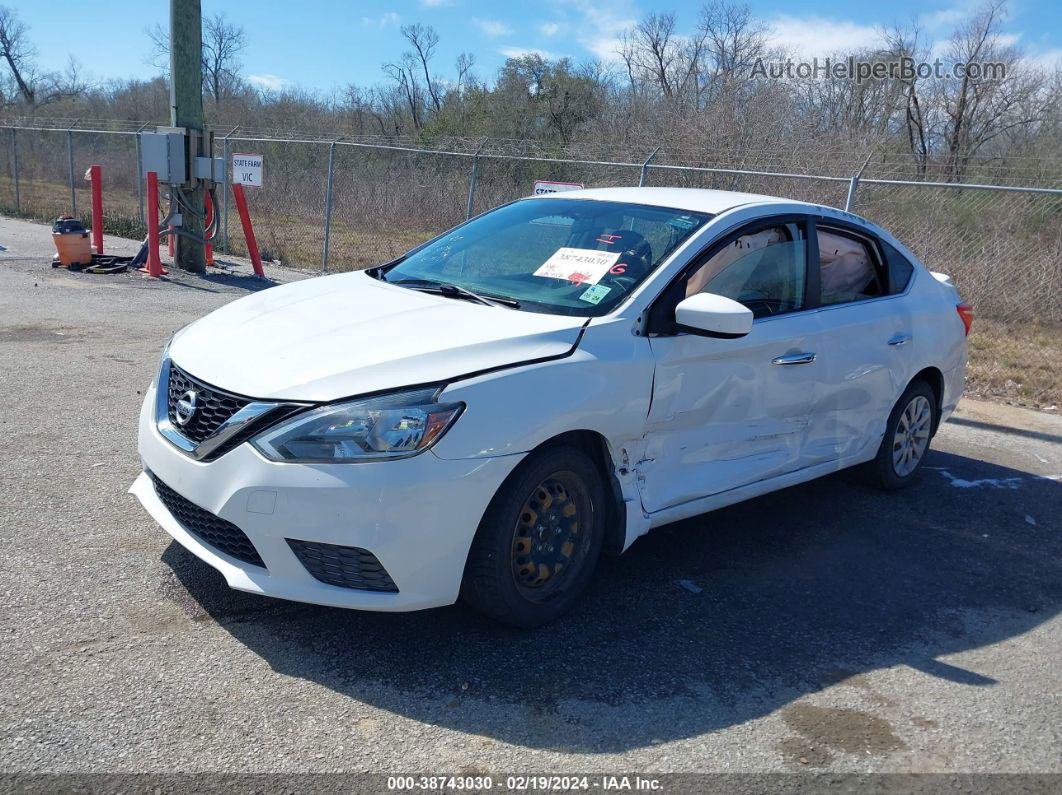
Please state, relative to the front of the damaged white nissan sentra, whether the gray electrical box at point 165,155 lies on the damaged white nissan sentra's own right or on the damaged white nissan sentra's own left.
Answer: on the damaged white nissan sentra's own right

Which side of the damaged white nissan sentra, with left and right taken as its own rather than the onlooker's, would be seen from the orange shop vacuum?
right

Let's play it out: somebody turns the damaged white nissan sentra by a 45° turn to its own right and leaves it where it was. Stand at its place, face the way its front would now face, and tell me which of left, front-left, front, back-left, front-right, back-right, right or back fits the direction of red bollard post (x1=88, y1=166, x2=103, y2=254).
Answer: front-right

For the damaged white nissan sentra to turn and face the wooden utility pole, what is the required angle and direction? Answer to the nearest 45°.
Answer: approximately 90° to its right

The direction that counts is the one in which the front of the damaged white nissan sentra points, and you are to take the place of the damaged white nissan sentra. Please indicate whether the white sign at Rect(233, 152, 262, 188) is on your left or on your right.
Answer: on your right

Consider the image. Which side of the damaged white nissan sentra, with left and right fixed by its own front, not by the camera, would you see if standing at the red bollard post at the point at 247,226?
right

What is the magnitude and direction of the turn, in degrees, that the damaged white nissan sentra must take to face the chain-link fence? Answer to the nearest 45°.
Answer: approximately 135° to its right

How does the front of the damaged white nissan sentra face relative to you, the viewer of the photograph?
facing the viewer and to the left of the viewer

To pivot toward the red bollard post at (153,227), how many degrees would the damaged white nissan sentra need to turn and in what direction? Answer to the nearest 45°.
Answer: approximately 90° to its right
